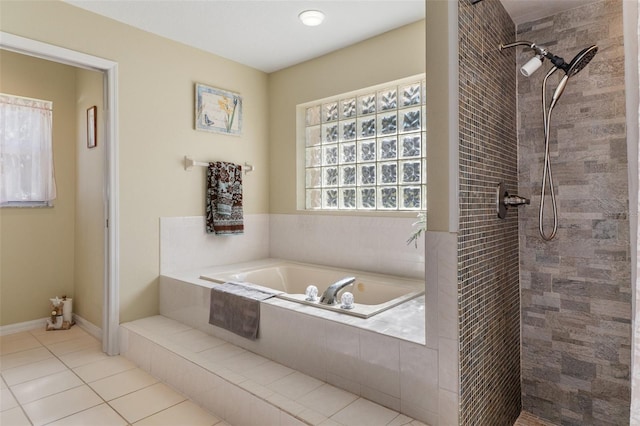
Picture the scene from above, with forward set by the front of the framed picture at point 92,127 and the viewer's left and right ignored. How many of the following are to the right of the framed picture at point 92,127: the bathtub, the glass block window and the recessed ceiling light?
0

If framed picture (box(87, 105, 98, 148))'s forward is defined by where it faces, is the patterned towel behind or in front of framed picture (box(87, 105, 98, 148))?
behind

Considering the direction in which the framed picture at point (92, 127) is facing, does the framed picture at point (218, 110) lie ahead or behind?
behind

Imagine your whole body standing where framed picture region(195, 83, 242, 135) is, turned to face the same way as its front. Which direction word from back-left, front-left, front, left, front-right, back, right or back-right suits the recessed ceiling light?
front

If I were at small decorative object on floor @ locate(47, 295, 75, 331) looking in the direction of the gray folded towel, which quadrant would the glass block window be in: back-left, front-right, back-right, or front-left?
front-left

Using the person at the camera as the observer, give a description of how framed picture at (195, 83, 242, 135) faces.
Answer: facing the viewer and to the right of the viewer

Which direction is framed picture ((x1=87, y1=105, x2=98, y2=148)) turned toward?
to the viewer's left

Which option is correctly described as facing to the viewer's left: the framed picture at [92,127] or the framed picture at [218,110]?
the framed picture at [92,127]

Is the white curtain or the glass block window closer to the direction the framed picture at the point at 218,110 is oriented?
the glass block window

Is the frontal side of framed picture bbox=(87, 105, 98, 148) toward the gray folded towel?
no

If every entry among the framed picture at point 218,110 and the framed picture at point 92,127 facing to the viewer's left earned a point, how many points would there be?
1

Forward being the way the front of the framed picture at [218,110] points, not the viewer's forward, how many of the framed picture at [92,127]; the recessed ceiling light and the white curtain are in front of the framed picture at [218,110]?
1

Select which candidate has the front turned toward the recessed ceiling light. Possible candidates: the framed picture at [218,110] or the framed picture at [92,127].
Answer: the framed picture at [218,110]

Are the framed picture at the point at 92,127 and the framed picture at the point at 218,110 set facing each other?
no
